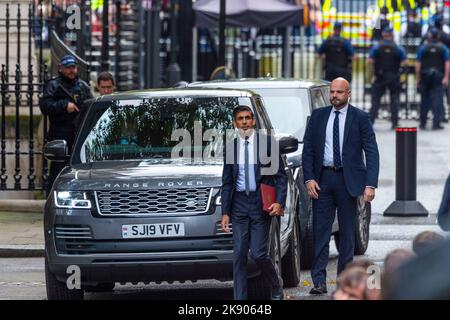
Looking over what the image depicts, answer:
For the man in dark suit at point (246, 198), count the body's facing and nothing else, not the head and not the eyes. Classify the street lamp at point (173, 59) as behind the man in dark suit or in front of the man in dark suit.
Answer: behind

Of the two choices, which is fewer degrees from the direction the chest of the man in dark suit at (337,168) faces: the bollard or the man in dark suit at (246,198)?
the man in dark suit

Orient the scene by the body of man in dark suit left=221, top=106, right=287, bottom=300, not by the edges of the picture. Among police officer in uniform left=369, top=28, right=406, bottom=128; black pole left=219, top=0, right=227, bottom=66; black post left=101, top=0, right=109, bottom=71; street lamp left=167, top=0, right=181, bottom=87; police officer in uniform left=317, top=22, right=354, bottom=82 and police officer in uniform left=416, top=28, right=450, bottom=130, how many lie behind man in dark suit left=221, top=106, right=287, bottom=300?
6

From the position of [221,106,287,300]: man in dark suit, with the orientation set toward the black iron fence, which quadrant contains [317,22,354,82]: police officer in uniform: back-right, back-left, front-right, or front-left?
front-right

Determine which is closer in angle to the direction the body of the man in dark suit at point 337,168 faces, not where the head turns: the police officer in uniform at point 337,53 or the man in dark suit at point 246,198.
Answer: the man in dark suit

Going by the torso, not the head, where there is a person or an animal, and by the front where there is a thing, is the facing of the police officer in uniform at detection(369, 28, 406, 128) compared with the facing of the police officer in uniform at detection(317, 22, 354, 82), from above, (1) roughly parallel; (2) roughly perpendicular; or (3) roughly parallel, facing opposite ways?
roughly parallel

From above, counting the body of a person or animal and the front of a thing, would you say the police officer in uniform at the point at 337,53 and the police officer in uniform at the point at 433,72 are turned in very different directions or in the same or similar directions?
same or similar directions

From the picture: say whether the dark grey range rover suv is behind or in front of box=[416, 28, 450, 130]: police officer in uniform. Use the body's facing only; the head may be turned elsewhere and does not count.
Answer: behind

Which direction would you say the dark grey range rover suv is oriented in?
toward the camera
